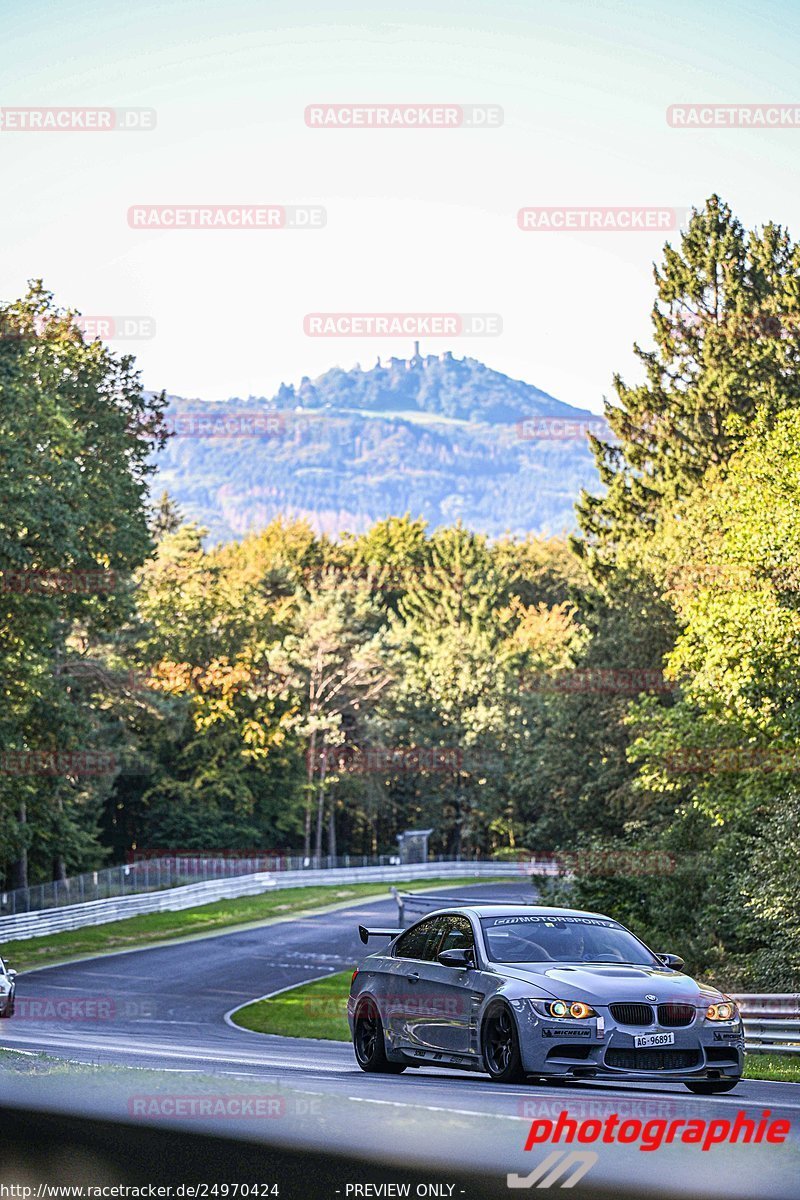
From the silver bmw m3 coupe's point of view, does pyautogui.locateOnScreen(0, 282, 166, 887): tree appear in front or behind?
behind

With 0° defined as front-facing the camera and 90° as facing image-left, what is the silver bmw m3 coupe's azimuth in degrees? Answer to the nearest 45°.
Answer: approximately 315°

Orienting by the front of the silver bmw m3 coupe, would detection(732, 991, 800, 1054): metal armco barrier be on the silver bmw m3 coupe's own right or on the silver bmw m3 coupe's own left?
on the silver bmw m3 coupe's own left
